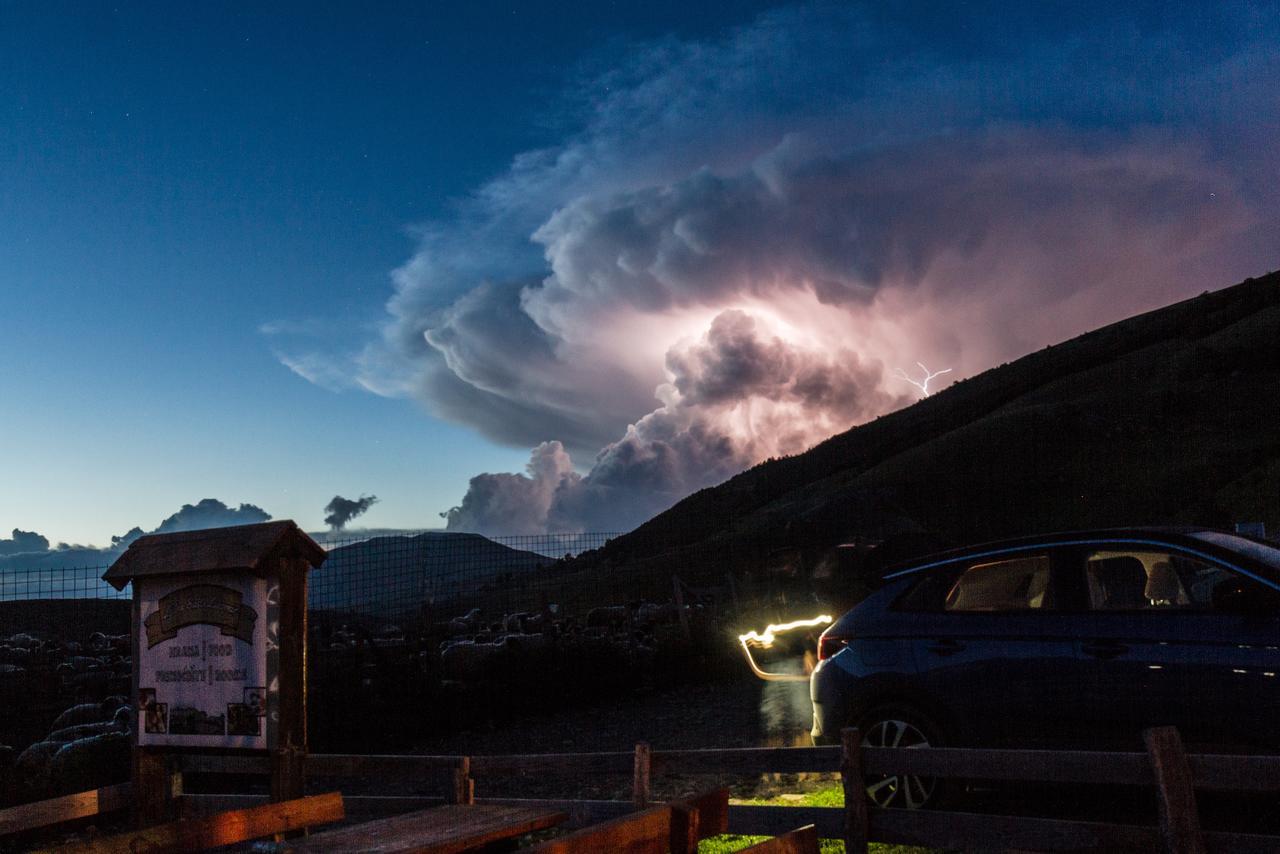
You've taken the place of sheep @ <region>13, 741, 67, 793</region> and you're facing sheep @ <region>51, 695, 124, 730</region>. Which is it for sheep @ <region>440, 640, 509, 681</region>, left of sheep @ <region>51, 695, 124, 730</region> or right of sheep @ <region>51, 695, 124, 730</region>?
right

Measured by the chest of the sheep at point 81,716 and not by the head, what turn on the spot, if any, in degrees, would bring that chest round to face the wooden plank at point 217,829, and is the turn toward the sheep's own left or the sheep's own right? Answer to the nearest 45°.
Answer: approximately 90° to the sheep's own right

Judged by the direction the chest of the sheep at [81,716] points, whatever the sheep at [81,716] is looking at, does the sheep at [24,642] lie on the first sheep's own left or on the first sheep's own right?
on the first sheep's own left

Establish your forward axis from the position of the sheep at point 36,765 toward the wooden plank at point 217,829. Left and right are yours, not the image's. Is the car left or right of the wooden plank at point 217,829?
left

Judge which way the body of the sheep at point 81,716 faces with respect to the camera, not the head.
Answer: to the viewer's right

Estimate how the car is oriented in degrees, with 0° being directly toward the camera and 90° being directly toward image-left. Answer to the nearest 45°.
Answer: approximately 270°

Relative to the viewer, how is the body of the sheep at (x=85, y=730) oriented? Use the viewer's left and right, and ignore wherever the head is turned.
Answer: facing to the right of the viewer

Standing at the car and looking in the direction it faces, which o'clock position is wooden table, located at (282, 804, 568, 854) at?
The wooden table is roughly at 4 o'clock from the car.
